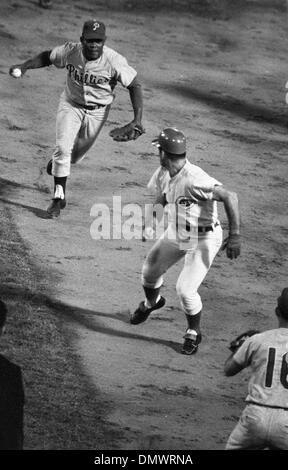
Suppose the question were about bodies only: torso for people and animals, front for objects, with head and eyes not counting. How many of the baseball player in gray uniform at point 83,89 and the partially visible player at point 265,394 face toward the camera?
1

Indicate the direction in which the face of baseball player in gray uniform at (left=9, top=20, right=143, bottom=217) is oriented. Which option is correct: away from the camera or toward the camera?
toward the camera

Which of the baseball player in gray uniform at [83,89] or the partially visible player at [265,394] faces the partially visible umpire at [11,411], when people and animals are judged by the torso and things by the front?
the baseball player in gray uniform

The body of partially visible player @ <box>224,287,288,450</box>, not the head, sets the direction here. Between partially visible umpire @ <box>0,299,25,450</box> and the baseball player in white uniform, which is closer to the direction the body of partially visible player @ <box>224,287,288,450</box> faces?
the baseball player in white uniform

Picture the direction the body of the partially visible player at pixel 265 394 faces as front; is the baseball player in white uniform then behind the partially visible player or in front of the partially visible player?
in front

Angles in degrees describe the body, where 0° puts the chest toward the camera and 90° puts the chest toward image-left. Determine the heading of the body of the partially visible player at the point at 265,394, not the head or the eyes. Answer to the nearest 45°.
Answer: approximately 180°

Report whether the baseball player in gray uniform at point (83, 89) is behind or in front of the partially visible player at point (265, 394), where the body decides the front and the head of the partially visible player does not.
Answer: in front

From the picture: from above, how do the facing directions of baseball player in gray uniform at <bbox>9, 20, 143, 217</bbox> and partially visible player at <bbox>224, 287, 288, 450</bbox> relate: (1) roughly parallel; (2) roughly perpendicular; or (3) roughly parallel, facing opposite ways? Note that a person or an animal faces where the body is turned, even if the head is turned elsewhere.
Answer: roughly parallel, facing opposite ways

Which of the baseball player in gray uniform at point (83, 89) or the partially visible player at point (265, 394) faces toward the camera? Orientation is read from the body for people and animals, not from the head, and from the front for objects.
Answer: the baseball player in gray uniform

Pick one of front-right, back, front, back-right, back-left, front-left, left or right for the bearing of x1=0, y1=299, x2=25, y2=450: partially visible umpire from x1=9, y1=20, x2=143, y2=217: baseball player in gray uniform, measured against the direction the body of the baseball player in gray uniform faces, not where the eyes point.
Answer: front

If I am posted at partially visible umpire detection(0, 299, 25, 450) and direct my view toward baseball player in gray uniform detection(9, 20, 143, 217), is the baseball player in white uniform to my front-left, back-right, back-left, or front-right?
front-right

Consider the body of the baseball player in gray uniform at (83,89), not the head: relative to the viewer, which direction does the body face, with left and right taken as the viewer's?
facing the viewer

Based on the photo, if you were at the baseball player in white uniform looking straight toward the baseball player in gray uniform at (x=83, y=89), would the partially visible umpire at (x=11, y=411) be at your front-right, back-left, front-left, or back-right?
back-left
